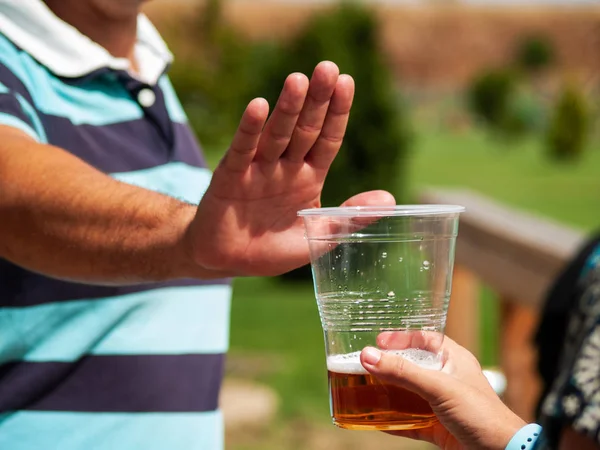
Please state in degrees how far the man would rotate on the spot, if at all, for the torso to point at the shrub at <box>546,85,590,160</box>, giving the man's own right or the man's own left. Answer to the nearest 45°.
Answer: approximately 90° to the man's own left

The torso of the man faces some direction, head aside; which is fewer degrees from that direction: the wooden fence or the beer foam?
the beer foam

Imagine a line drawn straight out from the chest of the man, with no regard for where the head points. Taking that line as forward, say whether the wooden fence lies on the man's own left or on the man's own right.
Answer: on the man's own left

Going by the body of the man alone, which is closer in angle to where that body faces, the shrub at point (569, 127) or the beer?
the beer

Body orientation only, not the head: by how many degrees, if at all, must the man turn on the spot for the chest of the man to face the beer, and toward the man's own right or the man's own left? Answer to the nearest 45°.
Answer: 0° — they already face it

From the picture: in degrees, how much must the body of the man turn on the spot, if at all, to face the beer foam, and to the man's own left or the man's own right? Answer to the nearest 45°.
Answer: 0° — they already face it

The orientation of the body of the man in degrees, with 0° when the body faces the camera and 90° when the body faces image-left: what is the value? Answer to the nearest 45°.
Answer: approximately 315°
